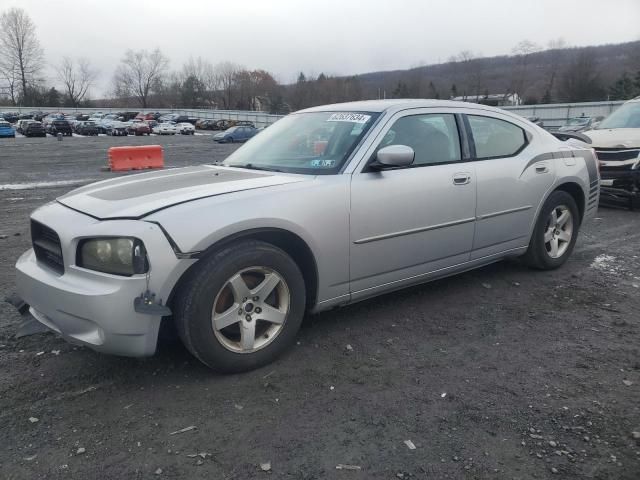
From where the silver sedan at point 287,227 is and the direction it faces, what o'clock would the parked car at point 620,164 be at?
The parked car is roughly at 6 o'clock from the silver sedan.

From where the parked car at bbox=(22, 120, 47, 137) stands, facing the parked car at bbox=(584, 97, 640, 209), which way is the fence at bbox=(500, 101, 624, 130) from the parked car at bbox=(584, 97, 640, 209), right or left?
left

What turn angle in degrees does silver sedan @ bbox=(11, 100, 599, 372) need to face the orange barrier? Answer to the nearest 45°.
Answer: approximately 135° to its right

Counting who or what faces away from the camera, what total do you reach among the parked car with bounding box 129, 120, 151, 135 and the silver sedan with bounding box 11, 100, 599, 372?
0

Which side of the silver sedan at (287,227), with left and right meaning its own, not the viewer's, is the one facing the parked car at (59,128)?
right

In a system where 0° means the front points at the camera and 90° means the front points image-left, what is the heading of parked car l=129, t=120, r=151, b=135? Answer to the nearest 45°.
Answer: approximately 315°

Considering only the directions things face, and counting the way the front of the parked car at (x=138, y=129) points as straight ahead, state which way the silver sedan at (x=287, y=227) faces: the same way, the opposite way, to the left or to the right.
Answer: to the right

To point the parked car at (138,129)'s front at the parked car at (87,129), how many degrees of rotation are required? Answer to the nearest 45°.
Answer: approximately 135° to its right
